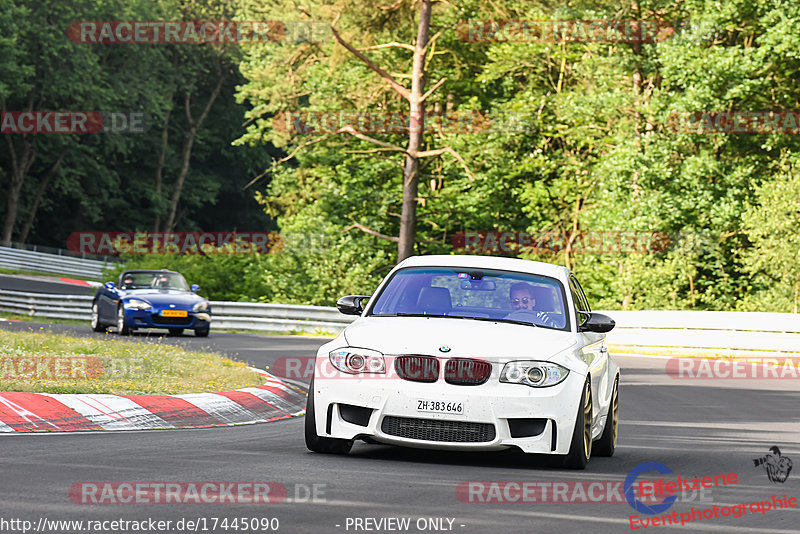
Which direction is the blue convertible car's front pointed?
toward the camera

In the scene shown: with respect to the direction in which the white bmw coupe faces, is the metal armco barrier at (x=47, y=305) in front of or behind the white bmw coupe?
behind

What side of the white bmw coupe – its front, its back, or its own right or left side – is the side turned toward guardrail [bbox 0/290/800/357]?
back

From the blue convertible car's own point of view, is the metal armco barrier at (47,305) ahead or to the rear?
to the rear

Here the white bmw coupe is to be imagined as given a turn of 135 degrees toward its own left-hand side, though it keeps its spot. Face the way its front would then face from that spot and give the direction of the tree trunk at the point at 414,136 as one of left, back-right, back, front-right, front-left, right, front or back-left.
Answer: front-left

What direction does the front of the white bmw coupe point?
toward the camera

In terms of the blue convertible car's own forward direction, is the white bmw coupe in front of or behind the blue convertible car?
in front

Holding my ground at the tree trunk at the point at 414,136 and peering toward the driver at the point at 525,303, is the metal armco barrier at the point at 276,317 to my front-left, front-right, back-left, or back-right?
front-right

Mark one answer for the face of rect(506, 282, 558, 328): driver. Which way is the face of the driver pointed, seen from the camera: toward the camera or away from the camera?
toward the camera

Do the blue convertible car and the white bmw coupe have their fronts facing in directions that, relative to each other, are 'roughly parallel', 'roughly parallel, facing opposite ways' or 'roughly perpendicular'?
roughly parallel

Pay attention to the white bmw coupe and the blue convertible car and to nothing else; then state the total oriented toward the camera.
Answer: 2

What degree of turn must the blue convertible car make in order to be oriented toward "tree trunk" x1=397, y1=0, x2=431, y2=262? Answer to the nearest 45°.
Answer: approximately 135° to its left

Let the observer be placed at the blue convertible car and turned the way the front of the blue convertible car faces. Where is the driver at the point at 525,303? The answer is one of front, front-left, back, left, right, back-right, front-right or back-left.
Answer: front
